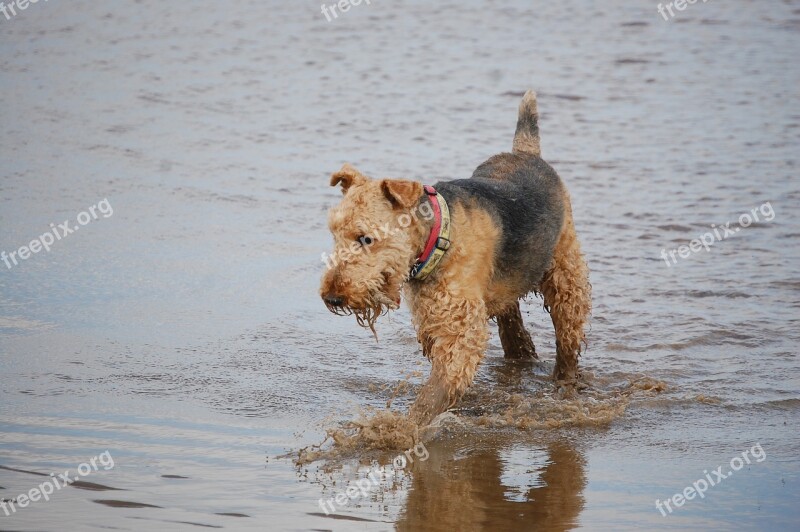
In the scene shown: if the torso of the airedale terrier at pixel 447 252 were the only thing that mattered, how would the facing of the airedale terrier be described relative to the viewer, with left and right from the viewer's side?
facing the viewer and to the left of the viewer
